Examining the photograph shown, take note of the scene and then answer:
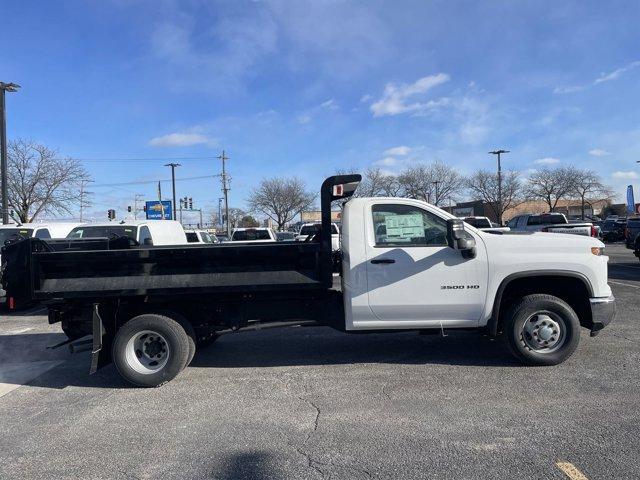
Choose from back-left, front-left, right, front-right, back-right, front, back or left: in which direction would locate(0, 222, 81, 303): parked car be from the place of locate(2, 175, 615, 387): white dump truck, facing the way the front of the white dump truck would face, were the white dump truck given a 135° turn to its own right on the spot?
right

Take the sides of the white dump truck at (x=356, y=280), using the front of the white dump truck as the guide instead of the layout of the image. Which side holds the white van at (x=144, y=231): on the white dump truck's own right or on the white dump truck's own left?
on the white dump truck's own left

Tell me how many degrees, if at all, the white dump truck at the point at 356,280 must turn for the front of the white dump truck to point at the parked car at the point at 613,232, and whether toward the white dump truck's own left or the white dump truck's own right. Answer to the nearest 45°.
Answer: approximately 45° to the white dump truck's own left

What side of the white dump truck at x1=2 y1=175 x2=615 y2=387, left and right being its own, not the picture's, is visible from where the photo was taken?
right

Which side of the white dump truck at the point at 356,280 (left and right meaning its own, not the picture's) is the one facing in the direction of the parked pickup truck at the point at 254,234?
left
